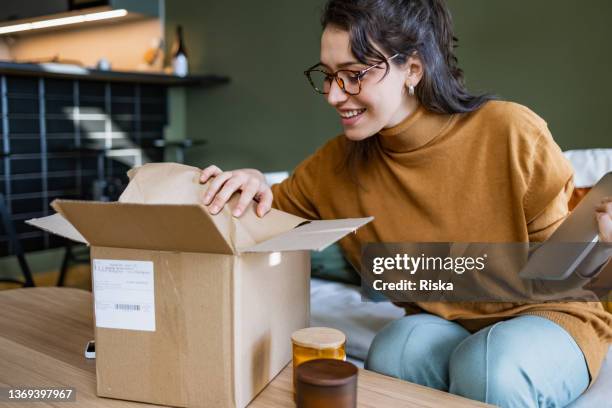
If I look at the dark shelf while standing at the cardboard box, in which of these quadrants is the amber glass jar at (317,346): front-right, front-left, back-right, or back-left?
back-right

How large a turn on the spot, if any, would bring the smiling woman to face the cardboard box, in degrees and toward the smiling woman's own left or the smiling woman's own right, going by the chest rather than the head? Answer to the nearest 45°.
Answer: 0° — they already face it

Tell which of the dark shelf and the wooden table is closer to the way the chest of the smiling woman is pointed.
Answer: the wooden table

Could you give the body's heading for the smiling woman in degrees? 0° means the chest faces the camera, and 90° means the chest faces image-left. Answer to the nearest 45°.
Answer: approximately 45°

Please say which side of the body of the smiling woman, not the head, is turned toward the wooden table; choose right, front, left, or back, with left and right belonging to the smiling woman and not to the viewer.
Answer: front

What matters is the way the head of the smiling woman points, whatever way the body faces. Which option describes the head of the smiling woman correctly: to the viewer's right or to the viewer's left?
to the viewer's left

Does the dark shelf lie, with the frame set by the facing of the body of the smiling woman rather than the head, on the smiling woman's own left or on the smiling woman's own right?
on the smiling woman's own right
